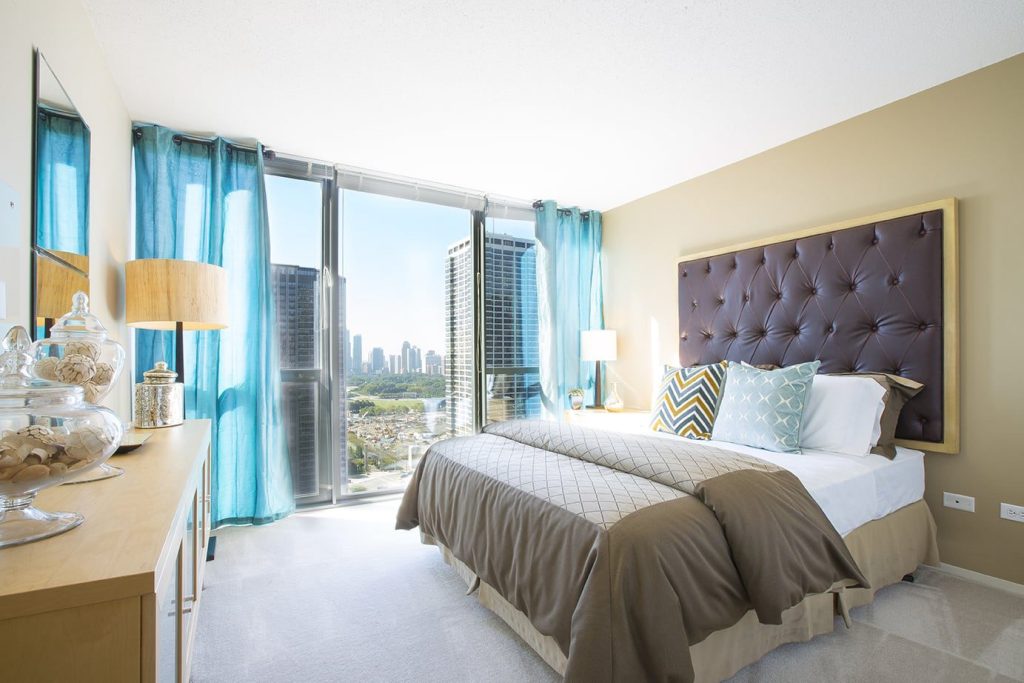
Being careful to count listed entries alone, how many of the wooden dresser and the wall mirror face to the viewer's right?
2

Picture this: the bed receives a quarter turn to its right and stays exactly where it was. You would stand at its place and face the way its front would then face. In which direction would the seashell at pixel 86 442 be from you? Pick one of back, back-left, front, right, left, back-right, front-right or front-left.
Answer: left

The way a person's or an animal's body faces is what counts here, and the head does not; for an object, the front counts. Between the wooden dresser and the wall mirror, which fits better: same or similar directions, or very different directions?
same or similar directions

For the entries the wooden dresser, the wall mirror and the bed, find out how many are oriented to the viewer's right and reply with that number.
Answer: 2

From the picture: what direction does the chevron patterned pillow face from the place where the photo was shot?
facing the viewer and to the left of the viewer

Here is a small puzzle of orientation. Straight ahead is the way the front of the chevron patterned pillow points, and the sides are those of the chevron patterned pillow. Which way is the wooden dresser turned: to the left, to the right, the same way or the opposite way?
the opposite way

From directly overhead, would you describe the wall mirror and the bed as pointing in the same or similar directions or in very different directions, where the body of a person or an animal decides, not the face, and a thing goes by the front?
very different directions

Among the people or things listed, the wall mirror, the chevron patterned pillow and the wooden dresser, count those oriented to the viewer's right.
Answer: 2

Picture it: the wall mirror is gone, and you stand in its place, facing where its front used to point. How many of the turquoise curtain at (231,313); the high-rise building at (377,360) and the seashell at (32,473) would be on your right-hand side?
1

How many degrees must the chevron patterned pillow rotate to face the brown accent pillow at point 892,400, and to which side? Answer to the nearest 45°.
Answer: approximately 135° to its left

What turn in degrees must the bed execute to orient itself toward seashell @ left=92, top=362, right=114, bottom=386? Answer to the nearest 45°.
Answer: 0° — it already faces it

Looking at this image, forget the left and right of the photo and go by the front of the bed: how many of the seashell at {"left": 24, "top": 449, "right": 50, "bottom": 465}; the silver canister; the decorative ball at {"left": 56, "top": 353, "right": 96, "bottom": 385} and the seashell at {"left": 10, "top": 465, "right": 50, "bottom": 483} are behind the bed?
0

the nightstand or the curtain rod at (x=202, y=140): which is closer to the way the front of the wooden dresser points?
the nightstand

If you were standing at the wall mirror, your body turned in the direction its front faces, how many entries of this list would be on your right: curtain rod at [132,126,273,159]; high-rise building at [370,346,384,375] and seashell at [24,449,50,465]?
1

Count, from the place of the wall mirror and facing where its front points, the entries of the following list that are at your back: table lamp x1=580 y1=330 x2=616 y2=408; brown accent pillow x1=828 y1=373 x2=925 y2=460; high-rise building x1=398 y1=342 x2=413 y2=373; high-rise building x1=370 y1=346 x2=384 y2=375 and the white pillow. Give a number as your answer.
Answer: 0

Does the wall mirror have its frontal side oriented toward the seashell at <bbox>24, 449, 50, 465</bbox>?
no

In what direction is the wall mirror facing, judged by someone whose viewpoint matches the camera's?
facing to the right of the viewer

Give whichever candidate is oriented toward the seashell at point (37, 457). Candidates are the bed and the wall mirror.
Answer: the bed
